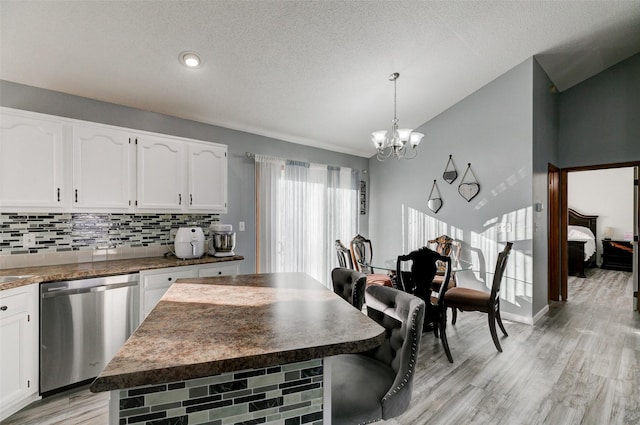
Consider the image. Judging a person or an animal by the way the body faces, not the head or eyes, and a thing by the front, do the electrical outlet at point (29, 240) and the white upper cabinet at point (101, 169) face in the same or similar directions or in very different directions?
same or similar directions

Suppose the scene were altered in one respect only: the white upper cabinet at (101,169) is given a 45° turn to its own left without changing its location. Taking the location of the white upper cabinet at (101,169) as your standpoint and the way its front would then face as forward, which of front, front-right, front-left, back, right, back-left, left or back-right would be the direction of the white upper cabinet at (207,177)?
front-left

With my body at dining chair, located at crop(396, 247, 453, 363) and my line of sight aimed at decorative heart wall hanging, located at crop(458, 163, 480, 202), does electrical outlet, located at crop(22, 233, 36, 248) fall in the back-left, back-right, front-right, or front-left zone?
back-left

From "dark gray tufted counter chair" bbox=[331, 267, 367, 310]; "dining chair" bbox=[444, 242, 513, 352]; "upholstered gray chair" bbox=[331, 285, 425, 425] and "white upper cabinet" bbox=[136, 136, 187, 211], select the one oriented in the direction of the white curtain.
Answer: the dining chair

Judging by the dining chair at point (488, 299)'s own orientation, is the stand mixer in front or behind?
in front

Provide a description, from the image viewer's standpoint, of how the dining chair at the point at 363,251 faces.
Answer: facing the viewer and to the right of the viewer

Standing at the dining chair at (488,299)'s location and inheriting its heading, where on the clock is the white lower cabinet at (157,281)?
The white lower cabinet is roughly at 11 o'clock from the dining chair.

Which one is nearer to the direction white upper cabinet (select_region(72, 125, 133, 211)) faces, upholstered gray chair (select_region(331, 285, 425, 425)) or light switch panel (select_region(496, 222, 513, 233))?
the upholstered gray chair

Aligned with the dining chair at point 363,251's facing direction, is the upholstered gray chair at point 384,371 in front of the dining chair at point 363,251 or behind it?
in front

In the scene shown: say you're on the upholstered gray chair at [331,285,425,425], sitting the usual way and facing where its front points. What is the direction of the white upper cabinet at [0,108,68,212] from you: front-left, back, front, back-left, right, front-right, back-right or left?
front-right

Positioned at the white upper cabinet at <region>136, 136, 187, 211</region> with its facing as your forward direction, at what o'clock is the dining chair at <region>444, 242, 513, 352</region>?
The dining chair is roughly at 10 o'clock from the white upper cabinet.

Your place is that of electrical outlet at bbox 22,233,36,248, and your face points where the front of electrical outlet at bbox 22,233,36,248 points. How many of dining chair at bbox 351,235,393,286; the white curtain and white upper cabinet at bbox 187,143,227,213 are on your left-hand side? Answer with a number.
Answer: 3

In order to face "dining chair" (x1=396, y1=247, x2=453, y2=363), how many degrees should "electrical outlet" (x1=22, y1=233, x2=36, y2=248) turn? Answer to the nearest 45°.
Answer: approximately 45° to its left

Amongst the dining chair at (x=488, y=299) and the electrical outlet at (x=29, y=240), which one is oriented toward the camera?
the electrical outlet

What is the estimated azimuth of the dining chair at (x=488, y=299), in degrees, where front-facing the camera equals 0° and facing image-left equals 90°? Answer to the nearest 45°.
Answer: approximately 90°

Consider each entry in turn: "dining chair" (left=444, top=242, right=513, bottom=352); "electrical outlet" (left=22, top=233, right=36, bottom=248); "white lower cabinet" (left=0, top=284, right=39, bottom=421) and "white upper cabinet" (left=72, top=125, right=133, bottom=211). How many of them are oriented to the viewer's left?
1

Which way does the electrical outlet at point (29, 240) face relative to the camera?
toward the camera

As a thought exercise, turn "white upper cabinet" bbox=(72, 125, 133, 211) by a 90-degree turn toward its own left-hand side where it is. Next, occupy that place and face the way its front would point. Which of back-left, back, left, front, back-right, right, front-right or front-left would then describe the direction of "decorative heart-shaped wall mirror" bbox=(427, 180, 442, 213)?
front

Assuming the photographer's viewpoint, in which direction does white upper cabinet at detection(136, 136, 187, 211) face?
facing the viewer

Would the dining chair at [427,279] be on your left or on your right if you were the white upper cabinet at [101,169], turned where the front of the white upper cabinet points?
on your left

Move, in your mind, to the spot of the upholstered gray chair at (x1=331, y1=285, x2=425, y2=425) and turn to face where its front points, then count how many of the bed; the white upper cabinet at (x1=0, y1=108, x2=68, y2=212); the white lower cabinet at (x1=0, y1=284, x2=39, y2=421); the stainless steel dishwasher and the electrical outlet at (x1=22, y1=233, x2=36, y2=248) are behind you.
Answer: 1

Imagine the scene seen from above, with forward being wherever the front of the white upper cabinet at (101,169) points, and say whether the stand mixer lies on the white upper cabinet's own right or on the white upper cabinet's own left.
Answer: on the white upper cabinet's own left
